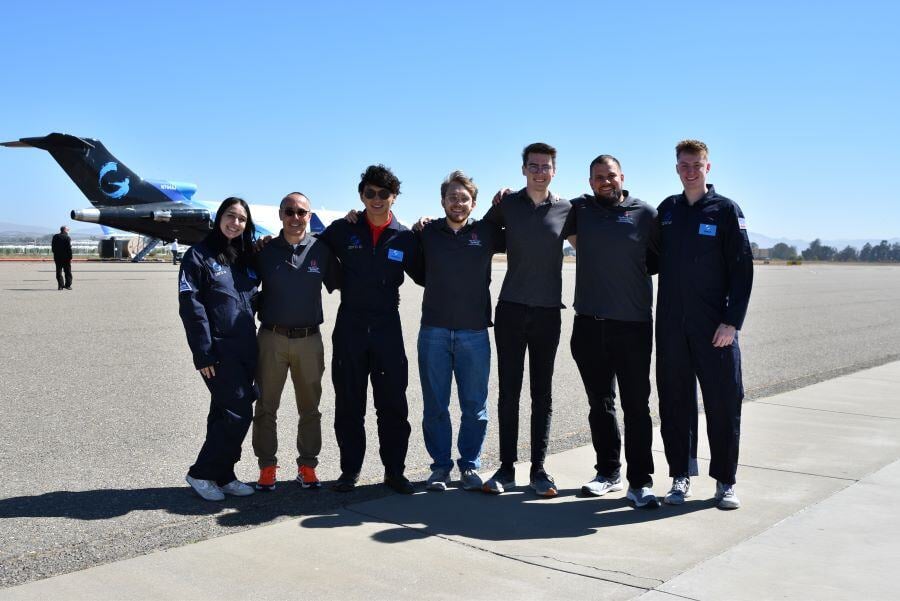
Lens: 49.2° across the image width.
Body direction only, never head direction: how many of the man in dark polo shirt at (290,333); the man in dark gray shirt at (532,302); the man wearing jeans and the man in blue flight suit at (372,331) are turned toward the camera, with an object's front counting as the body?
4

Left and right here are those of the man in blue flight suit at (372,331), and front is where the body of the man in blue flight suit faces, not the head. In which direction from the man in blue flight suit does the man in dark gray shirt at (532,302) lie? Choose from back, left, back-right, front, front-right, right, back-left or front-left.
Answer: left

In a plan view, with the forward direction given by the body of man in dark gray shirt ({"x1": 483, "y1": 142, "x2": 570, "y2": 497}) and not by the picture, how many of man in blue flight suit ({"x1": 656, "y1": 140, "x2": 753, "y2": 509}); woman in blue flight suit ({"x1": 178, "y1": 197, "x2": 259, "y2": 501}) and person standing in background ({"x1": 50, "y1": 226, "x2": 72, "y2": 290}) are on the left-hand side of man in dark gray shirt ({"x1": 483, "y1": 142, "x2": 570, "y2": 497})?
1

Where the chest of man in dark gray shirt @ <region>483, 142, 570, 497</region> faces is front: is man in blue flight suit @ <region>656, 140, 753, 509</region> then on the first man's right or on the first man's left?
on the first man's left

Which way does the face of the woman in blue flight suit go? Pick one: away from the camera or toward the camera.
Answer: toward the camera

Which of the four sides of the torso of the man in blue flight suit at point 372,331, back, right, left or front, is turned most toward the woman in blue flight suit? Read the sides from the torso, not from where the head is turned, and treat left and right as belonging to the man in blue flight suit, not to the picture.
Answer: right

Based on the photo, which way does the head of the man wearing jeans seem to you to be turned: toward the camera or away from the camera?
toward the camera

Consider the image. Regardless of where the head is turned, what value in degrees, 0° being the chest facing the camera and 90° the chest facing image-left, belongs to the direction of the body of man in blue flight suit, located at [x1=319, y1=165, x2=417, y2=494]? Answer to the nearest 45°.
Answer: approximately 0°

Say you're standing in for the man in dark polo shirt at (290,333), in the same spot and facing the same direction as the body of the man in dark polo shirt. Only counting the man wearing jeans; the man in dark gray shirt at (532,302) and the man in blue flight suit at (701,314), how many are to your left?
3

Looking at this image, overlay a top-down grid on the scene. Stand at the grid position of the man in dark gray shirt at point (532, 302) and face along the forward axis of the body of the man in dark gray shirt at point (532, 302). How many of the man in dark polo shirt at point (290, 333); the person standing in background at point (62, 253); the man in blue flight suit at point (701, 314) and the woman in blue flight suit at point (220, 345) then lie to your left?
1

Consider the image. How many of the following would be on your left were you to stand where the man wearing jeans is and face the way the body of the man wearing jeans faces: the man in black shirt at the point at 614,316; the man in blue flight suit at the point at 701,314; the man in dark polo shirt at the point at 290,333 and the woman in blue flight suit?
2

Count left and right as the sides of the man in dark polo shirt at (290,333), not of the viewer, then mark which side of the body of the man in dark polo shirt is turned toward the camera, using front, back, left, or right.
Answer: front

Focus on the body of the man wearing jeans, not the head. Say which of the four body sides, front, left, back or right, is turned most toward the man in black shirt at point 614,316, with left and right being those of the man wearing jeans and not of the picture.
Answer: left

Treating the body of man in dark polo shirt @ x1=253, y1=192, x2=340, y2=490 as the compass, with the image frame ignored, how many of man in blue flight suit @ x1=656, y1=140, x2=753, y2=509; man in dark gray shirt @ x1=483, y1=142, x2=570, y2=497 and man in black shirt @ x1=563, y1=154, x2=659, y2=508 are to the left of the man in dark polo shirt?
3

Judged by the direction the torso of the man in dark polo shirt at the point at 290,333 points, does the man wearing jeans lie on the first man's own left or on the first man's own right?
on the first man's own left
